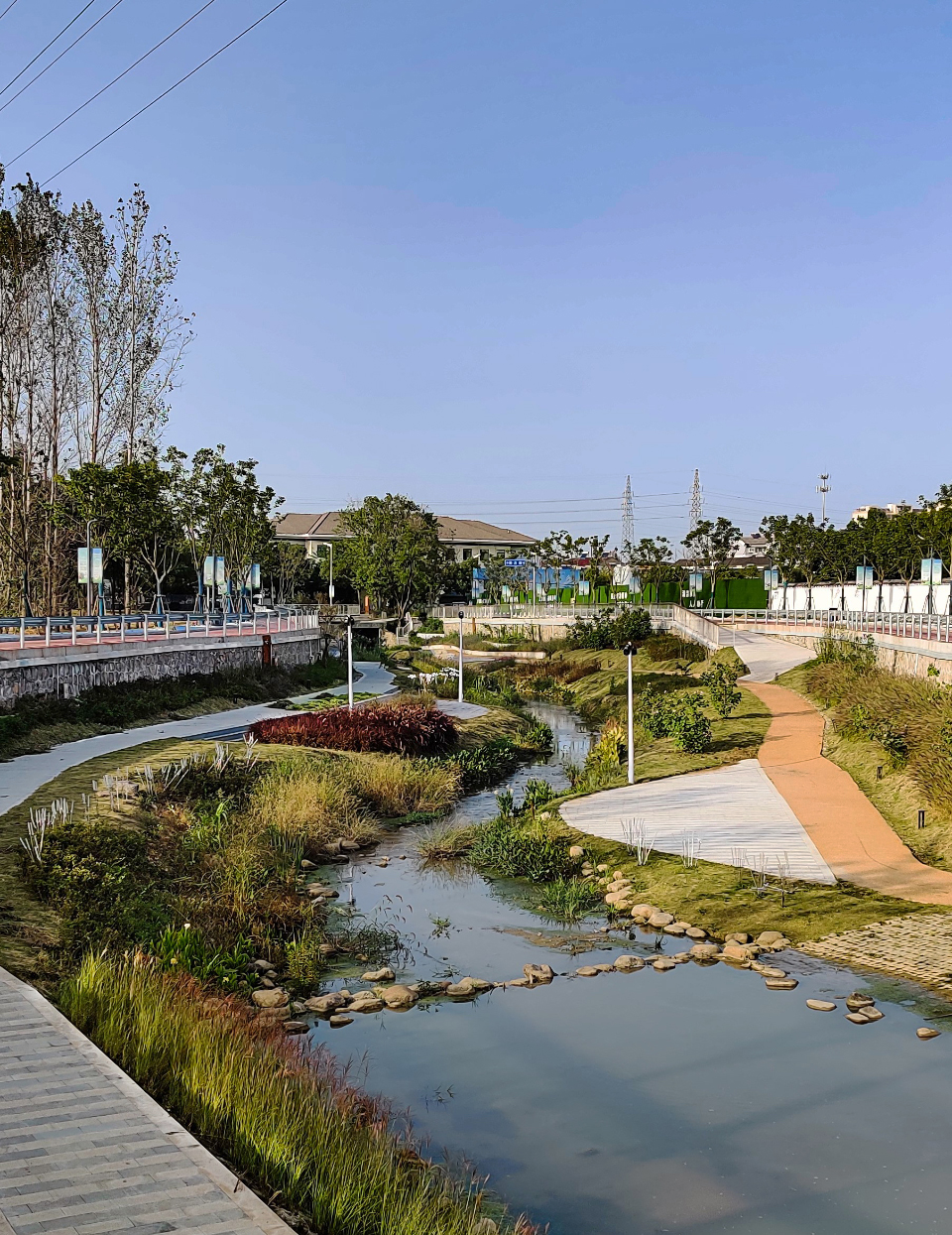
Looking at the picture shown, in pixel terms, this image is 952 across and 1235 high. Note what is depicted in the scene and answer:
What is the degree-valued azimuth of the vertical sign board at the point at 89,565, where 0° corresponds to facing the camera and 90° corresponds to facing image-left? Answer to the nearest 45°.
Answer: approximately 0°

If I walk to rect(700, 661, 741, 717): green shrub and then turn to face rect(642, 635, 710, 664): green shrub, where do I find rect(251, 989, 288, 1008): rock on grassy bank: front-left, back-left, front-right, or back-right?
back-left

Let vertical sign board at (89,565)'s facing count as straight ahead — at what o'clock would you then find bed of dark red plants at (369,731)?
The bed of dark red plants is roughly at 11 o'clock from the vertical sign board.

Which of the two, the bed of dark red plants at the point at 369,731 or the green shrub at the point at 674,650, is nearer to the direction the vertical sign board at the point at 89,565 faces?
the bed of dark red plants

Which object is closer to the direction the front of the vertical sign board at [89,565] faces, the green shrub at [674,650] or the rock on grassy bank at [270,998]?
the rock on grassy bank

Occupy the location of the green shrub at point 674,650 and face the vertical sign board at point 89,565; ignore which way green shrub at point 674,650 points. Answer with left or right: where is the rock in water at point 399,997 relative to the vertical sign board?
left

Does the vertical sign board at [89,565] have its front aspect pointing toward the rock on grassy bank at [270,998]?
yes

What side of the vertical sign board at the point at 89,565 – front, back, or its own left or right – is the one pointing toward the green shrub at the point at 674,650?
left

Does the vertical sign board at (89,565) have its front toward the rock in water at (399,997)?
yes
